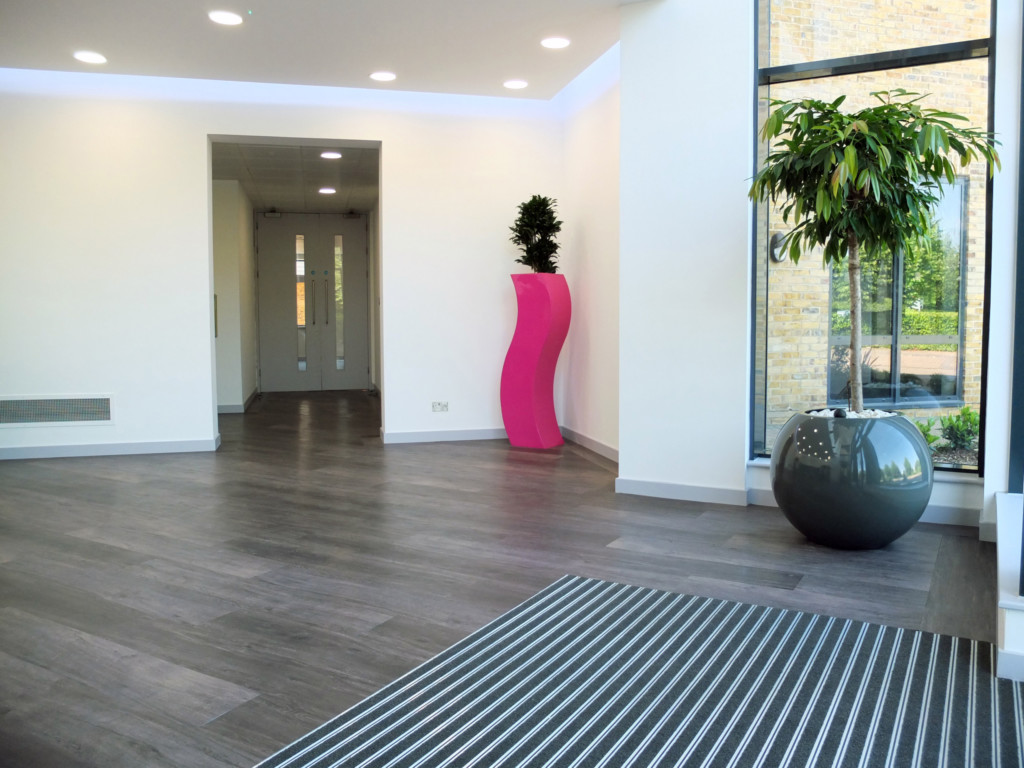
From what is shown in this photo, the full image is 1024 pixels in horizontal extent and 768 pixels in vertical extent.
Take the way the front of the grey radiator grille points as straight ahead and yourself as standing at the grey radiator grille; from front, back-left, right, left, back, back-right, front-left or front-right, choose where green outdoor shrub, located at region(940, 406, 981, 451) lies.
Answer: front-left

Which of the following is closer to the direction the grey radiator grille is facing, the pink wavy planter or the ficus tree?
the ficus tree

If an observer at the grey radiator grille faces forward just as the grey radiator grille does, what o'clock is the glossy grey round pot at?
The glossy grey round pot is roughly at 11 o'clock from the grey radiator grille.

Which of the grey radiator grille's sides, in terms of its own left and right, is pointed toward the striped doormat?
front

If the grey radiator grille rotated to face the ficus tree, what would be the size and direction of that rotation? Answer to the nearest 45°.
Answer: approximately 45° to its left

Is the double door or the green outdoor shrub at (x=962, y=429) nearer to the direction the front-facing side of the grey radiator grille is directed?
the green outdoor shrub

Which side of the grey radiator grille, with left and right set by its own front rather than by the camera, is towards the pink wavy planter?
left

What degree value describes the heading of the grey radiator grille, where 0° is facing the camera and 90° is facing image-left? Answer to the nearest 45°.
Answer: approximately 0°

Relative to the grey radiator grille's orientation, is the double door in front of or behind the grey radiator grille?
behind
